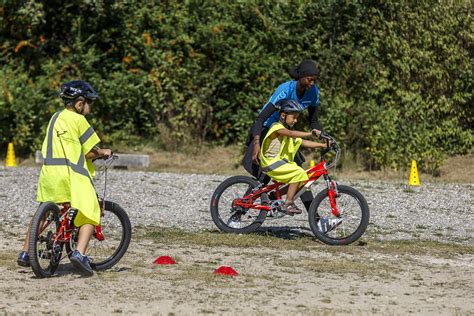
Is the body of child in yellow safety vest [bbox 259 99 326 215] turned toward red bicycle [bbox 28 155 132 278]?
no

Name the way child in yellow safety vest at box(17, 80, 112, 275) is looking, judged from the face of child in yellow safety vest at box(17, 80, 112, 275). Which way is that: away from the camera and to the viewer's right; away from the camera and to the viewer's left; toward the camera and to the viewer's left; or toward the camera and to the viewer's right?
away from the camera and to the viewer's right

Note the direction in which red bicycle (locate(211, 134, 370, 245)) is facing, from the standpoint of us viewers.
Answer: facing to the right of the viewer

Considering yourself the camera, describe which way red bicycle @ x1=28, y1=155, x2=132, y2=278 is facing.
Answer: facing away from the viewer and to the right of the viewer

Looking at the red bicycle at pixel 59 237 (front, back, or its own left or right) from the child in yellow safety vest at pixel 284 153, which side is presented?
front

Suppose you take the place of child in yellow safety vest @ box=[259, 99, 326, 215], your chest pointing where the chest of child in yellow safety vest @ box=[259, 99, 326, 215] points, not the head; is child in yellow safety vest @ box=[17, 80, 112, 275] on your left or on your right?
on your right

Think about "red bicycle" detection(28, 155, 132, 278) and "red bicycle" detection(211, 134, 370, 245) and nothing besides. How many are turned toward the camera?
0

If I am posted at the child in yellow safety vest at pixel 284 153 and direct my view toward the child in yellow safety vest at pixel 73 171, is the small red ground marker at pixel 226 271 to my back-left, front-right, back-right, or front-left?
front-left

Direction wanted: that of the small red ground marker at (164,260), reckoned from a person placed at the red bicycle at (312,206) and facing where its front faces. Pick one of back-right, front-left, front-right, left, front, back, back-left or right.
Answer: back-right

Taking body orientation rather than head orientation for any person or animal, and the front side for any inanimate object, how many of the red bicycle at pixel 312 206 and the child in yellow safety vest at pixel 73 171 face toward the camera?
0

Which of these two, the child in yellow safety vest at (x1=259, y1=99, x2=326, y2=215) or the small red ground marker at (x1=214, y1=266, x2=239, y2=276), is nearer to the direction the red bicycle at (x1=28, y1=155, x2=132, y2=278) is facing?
the child in yellow safety vest

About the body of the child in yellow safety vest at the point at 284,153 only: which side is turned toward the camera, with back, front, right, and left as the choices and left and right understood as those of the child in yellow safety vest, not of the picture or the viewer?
right

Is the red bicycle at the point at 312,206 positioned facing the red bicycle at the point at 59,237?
no

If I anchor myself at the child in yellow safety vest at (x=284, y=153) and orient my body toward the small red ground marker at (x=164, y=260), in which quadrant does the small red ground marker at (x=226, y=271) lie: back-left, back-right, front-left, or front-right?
front-left

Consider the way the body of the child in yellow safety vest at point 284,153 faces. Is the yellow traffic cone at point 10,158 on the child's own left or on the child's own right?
on the child's own left

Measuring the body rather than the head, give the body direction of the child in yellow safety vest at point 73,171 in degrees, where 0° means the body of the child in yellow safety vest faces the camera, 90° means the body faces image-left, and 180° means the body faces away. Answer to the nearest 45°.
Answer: approximately 225°

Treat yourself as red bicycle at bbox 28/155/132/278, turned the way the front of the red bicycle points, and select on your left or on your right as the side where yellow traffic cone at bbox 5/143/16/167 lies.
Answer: on your left

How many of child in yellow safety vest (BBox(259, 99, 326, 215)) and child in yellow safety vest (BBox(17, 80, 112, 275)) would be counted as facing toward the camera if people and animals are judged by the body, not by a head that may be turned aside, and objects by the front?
0

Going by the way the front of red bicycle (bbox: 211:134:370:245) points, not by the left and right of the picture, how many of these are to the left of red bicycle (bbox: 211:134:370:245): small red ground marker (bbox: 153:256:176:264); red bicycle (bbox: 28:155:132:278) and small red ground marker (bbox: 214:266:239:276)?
0

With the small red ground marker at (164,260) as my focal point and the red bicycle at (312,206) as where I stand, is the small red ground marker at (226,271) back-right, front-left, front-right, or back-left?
front-left
